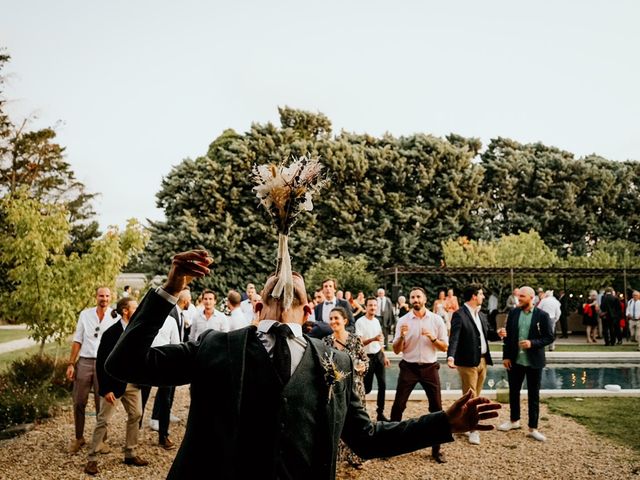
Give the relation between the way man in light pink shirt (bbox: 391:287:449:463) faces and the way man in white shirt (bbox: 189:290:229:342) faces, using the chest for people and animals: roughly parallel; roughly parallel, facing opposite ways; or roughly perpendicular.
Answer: roughly parallel

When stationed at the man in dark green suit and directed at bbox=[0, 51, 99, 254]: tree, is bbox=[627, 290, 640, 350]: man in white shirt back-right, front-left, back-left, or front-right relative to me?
front-right

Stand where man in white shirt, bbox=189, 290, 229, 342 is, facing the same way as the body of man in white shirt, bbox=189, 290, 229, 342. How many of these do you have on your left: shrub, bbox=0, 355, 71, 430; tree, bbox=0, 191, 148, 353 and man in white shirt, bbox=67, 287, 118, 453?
0

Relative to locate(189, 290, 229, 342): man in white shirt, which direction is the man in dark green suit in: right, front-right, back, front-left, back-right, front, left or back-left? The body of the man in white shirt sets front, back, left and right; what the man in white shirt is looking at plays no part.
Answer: front

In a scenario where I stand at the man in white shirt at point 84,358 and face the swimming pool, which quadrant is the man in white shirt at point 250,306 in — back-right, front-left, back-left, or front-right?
front-left

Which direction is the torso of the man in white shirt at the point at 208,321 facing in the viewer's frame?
toward the camera

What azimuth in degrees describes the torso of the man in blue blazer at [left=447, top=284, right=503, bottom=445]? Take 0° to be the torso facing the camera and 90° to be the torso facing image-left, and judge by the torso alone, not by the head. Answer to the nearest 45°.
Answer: approximately 315°

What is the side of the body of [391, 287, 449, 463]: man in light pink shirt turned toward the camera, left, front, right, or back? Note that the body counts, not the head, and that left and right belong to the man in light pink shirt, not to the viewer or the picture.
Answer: front

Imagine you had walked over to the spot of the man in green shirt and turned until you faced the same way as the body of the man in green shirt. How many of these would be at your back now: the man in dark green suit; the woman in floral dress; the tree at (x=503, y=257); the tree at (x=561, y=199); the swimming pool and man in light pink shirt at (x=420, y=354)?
3

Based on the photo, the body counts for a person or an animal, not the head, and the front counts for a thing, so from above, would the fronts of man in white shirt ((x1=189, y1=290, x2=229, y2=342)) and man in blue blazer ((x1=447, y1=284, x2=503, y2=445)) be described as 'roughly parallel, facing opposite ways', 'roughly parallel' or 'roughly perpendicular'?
roughly parallel

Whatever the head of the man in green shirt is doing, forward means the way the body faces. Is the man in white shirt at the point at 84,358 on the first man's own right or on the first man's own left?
on the first man's own right

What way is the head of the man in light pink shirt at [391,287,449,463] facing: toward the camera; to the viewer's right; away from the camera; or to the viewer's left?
toward the camera
